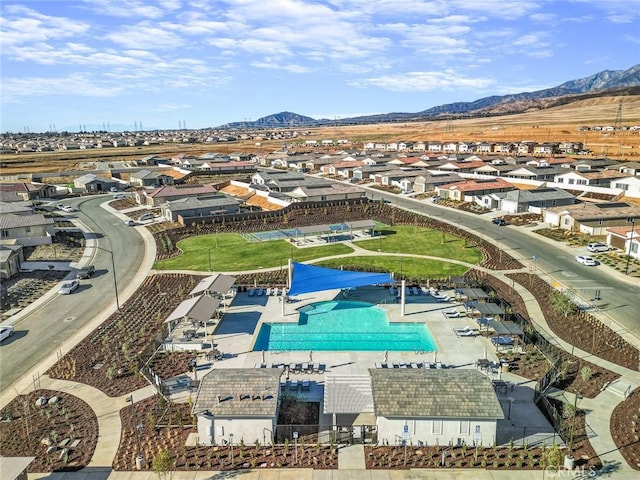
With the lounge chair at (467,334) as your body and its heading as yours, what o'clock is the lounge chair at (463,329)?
the lounge chair at (463,329) is roughly at 2 o'clock from the lounge chair at (467,334).

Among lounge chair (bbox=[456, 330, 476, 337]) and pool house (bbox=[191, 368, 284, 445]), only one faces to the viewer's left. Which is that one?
the lounge chair

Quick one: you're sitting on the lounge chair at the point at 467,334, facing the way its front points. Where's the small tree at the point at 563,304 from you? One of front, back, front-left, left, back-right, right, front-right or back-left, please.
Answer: back-right

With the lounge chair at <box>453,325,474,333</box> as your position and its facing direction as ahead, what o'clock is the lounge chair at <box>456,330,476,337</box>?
the lounge chair at <box>456,330,476,337</box> is roughly at 8 o'clock from the lounge chair at <box>453,325,474,333</box>.

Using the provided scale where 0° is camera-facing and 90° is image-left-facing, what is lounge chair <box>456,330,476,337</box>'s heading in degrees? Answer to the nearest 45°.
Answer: approximately 90°

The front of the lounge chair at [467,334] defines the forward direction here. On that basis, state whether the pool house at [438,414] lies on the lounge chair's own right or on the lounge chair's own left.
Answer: on the lounge chair's own left

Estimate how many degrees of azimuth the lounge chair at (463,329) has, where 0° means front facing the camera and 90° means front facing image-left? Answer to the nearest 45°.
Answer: approximately 90°
